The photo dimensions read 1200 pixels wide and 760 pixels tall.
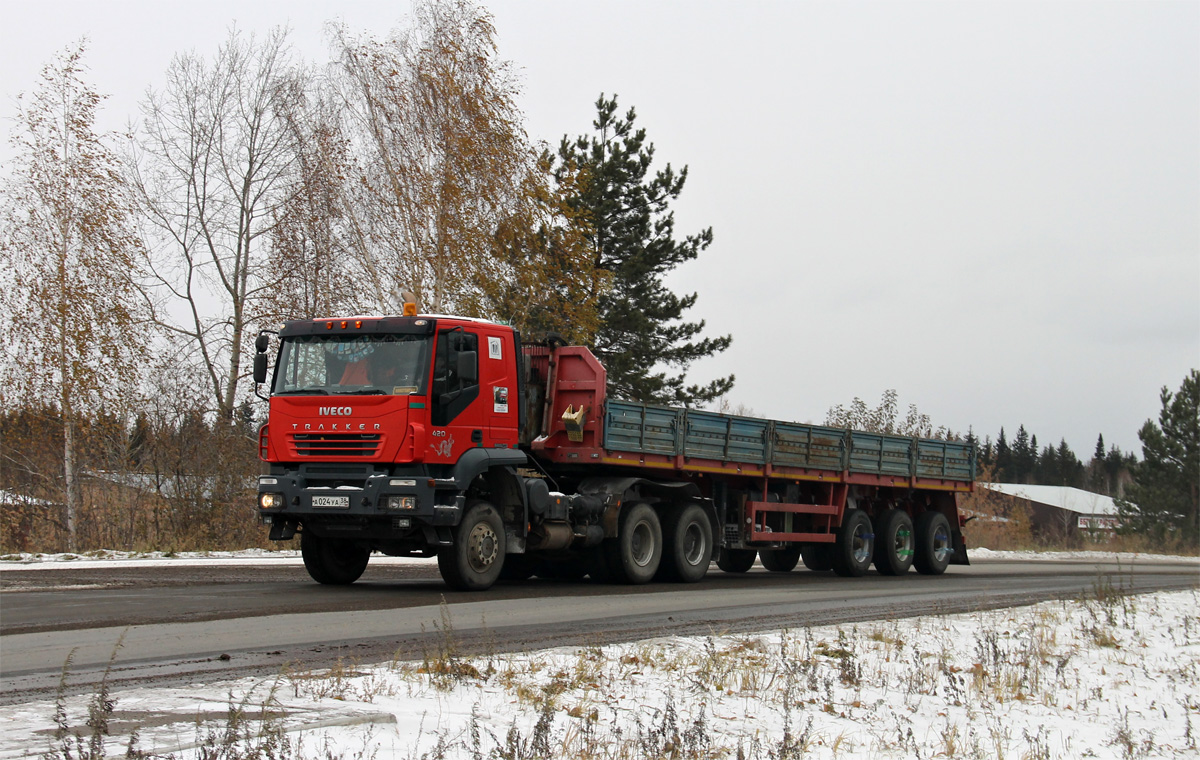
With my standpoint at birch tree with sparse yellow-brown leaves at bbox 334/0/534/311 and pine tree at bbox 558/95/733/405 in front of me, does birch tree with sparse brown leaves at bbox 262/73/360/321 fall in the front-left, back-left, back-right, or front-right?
back-left

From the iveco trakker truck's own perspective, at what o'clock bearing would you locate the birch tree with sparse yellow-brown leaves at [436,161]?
The birch tree with sparse yellow-brown leaves is roughly at 4 o'clock from the iveco trakker truck.

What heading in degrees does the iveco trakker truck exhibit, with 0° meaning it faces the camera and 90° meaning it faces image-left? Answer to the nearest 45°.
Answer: approximately 45°

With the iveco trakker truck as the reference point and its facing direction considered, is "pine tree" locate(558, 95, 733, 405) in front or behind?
behind
